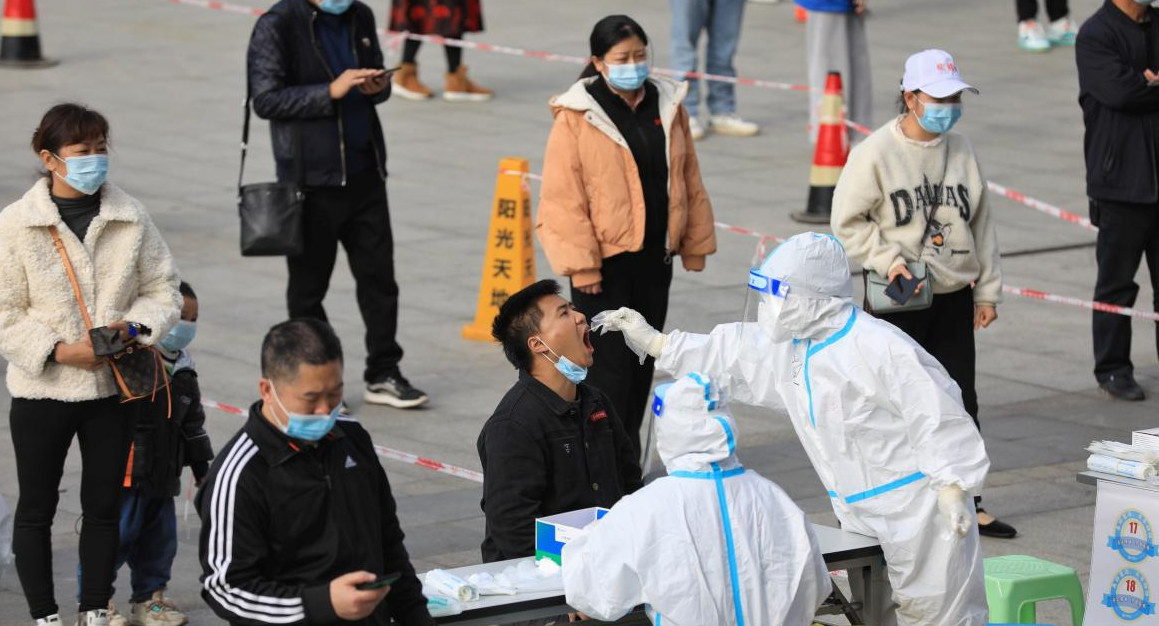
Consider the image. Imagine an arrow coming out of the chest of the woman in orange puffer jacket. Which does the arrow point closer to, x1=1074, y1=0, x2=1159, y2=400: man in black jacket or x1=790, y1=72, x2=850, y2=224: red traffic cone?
the man in black jacket

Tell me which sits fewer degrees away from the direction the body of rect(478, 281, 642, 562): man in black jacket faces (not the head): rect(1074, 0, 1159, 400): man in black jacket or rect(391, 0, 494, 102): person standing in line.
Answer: the man in black jacket

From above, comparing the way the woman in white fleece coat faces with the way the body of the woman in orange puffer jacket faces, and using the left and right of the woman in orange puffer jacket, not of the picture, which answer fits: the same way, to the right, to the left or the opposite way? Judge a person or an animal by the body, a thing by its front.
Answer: the same way

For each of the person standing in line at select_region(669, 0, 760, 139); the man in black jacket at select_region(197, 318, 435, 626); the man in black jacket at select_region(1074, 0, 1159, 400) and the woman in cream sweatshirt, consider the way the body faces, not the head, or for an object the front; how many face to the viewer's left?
0

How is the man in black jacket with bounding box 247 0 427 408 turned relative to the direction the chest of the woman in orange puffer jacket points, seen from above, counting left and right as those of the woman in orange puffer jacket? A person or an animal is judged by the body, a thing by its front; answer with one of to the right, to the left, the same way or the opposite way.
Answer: the same way

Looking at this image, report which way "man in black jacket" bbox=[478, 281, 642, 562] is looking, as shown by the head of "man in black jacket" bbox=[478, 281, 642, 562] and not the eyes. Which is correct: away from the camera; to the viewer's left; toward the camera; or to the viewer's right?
to the viewer's right

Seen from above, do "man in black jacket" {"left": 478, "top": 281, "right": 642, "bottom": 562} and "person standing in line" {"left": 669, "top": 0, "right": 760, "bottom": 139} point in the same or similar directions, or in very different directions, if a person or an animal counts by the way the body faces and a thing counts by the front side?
same or similar directions

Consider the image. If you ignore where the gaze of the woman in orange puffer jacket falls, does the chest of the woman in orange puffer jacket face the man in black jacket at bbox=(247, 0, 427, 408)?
no

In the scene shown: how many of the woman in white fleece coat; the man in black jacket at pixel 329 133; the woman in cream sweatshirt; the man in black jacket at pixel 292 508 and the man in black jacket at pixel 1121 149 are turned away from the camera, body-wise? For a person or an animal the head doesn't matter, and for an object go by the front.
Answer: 0

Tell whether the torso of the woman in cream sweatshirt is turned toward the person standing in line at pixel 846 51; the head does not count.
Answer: no

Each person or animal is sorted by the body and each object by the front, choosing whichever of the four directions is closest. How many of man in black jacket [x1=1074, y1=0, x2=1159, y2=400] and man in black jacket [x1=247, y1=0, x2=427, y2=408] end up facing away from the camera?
0

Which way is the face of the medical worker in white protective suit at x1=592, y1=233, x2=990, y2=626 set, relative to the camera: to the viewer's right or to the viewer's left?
to the viewer's left

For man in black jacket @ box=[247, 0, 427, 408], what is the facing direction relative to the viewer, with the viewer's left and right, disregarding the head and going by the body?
facing the viewer and to the right of the viewer

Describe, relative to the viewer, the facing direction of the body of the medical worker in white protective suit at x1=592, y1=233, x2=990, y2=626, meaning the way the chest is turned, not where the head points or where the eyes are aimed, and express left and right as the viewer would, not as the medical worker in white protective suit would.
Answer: facing the viewer and to the left of the viewer
